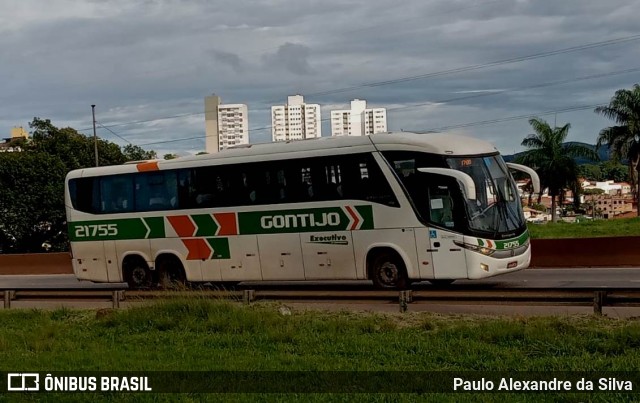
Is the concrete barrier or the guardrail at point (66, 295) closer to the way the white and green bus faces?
the concrete barrier

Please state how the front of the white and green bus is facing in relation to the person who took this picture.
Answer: facing the viewer and to the right of the viewer

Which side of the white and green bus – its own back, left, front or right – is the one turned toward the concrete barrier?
left
